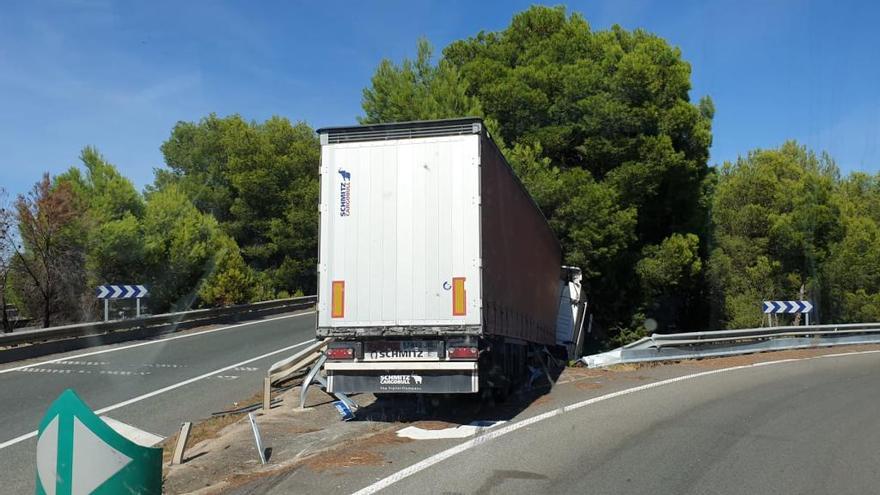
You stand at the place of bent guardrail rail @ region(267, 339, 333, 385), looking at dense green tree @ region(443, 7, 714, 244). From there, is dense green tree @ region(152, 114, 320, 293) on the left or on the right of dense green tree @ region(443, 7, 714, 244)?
left

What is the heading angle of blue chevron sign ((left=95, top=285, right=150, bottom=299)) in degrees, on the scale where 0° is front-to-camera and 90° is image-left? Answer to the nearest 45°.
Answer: approximately 0°

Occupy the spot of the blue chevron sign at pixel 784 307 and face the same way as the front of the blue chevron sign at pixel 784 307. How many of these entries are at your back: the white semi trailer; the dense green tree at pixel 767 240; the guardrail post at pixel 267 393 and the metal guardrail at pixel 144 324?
1

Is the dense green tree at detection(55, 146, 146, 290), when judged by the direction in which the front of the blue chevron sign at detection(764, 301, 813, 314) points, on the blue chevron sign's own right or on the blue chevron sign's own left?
on the blue chevron sign's own right

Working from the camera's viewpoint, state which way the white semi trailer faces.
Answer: facing away from the viewer

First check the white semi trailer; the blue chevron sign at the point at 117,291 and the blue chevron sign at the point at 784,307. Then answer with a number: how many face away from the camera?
1

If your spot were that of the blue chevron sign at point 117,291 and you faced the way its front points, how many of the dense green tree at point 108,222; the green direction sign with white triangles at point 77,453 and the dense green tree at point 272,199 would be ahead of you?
1

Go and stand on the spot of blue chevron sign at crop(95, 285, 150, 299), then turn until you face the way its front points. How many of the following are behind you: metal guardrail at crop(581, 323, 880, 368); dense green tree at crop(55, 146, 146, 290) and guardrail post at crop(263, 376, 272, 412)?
1

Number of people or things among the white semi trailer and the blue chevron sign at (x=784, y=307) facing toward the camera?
1

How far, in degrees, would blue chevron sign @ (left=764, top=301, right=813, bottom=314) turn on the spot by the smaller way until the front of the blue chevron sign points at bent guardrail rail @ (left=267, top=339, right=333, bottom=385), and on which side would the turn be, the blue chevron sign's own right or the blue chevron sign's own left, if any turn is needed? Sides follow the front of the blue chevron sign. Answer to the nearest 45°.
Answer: approximately 45° to the blue chevron sign's own right

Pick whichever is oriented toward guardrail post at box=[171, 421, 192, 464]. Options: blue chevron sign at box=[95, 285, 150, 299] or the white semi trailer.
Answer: the blue chevron sign

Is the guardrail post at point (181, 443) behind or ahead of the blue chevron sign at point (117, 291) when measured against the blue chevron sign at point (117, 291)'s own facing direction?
ahead

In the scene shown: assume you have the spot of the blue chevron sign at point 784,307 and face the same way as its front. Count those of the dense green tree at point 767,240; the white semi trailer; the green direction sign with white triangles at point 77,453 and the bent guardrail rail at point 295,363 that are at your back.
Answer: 1

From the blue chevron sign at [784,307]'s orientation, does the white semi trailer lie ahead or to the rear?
ahead

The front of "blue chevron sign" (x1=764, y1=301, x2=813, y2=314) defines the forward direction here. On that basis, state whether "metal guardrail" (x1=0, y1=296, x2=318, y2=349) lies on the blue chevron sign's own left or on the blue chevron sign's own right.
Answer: on the blue chevron sign's own right
